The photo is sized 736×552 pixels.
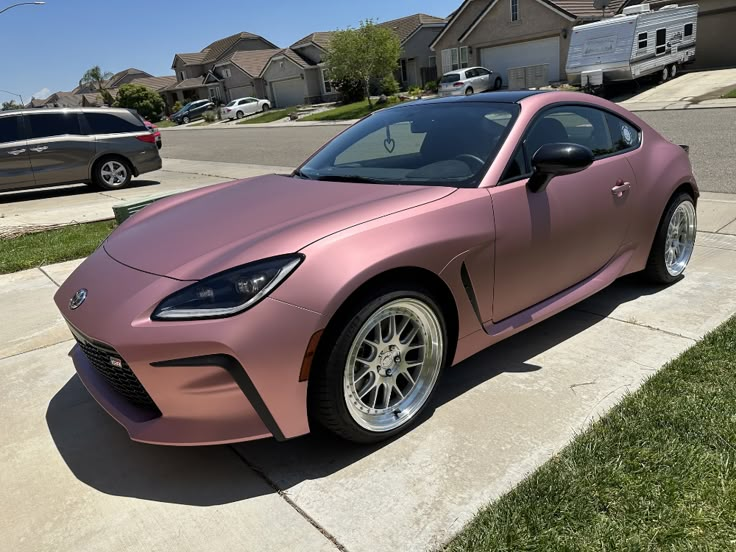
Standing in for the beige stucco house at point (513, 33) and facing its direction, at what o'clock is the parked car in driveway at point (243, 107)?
The parked car in driveway is roughly at 2 o'clock from the beige stucco house.

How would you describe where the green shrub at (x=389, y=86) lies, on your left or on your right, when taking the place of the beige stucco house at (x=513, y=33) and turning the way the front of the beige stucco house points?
on your right

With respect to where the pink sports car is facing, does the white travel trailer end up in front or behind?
behind

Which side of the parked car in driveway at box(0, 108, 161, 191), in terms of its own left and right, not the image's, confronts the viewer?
left

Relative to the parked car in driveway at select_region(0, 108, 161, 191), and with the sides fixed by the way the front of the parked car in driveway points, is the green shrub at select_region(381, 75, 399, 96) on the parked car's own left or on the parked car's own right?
on the parked car's own right

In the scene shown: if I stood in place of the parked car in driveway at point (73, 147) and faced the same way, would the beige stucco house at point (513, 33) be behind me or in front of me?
behind

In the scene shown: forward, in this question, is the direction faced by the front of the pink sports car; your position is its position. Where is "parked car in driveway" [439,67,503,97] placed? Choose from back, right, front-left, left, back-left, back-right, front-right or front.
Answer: back-right
